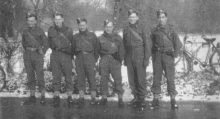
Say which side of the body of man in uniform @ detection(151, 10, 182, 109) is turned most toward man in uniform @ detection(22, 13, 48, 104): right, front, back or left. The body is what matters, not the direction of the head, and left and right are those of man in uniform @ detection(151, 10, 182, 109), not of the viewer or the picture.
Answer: right

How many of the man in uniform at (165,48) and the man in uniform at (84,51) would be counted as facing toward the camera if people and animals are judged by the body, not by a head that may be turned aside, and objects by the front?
2

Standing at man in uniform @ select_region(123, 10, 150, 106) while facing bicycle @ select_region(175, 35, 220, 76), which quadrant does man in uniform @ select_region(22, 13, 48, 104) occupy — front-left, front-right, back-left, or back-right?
back-left

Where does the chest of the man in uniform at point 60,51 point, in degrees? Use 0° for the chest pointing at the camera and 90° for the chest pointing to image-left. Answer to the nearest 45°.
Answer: approximately 0°

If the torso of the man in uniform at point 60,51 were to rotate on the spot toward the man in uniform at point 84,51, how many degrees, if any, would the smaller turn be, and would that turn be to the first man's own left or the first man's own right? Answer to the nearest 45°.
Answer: approximately 90° to the first man's own left

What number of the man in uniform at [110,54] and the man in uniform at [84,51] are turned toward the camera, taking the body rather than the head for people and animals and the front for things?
2

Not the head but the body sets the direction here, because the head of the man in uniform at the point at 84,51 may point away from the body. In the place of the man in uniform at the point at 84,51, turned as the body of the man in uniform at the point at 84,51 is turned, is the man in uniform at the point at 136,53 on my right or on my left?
on my left

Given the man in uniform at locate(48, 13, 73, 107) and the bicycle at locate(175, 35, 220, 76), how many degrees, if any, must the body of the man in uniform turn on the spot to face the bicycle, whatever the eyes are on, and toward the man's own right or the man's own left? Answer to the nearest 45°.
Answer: approximately 135° to the man's own left

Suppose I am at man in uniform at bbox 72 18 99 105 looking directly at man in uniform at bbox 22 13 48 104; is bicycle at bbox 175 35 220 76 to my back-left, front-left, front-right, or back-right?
back-right

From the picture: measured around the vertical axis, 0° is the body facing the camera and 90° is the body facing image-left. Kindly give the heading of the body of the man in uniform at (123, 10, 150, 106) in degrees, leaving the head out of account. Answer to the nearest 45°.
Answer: approximately 45°
